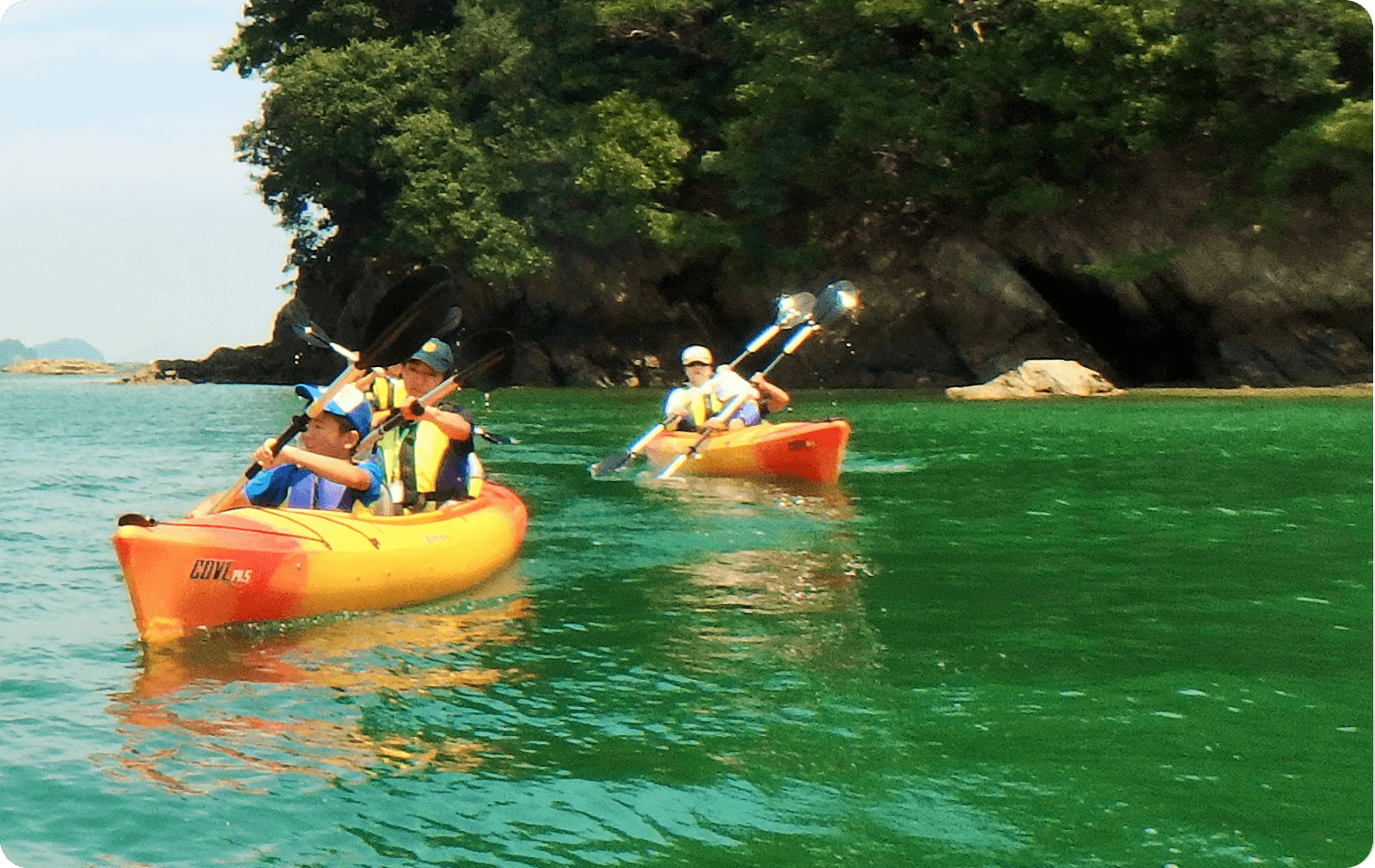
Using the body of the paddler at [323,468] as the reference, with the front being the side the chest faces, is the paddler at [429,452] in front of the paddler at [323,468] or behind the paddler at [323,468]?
behind

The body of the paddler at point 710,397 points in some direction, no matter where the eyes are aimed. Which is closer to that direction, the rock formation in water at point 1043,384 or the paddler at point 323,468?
the paddler

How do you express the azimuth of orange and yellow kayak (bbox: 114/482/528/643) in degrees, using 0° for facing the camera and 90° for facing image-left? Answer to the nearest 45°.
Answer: approximately 45°

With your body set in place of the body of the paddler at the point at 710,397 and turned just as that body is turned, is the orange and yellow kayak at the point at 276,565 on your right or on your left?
on your right

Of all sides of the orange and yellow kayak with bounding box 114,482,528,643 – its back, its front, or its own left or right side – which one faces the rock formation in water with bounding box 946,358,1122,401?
back

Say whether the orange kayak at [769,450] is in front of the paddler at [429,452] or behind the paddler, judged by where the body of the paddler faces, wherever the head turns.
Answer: behind

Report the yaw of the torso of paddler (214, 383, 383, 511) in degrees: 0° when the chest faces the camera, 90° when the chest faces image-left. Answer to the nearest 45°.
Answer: approximately 45°

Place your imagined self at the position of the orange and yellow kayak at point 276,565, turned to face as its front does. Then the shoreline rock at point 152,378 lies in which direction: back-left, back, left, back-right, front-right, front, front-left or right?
back-right
